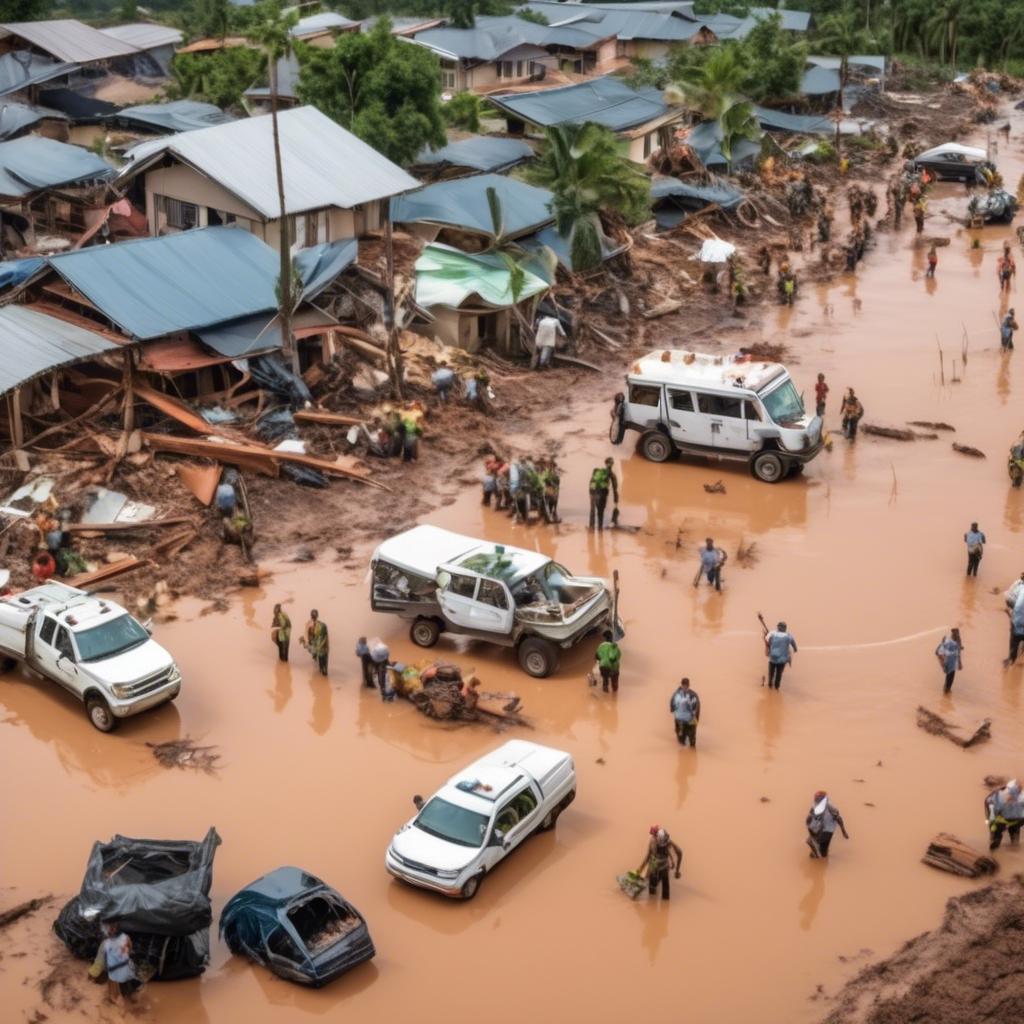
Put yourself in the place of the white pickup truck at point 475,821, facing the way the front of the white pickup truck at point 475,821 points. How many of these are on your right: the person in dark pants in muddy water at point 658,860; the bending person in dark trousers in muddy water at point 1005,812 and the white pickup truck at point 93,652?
1

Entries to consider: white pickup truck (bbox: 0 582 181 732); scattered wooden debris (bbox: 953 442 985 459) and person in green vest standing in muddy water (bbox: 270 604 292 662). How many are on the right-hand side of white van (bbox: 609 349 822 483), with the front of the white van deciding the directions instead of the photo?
2

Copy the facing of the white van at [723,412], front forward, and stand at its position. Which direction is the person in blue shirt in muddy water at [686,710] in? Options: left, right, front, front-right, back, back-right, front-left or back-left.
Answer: front-right

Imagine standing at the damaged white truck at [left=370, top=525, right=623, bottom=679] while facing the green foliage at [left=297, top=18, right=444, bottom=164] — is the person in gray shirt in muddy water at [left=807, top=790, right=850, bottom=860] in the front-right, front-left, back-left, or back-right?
back-right

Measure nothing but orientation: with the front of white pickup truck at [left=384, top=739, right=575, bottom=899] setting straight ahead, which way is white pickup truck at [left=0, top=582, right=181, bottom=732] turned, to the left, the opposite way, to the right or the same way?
to the left

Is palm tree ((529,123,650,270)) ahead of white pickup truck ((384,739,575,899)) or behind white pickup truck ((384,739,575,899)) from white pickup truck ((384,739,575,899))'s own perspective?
behind

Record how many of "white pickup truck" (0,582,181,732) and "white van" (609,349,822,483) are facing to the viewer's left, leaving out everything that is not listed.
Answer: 0

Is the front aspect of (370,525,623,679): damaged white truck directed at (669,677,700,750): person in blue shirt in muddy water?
yes

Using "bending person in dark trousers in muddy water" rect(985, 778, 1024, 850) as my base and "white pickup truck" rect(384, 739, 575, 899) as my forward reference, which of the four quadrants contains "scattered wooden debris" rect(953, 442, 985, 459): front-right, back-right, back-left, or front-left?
back-right

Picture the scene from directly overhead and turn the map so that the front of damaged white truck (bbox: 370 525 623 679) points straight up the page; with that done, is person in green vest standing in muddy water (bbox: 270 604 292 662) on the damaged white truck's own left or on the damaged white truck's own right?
on the damaged white truck's own right

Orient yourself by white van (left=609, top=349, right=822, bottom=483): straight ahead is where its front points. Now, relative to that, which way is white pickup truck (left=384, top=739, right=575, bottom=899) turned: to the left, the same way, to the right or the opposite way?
to the right
